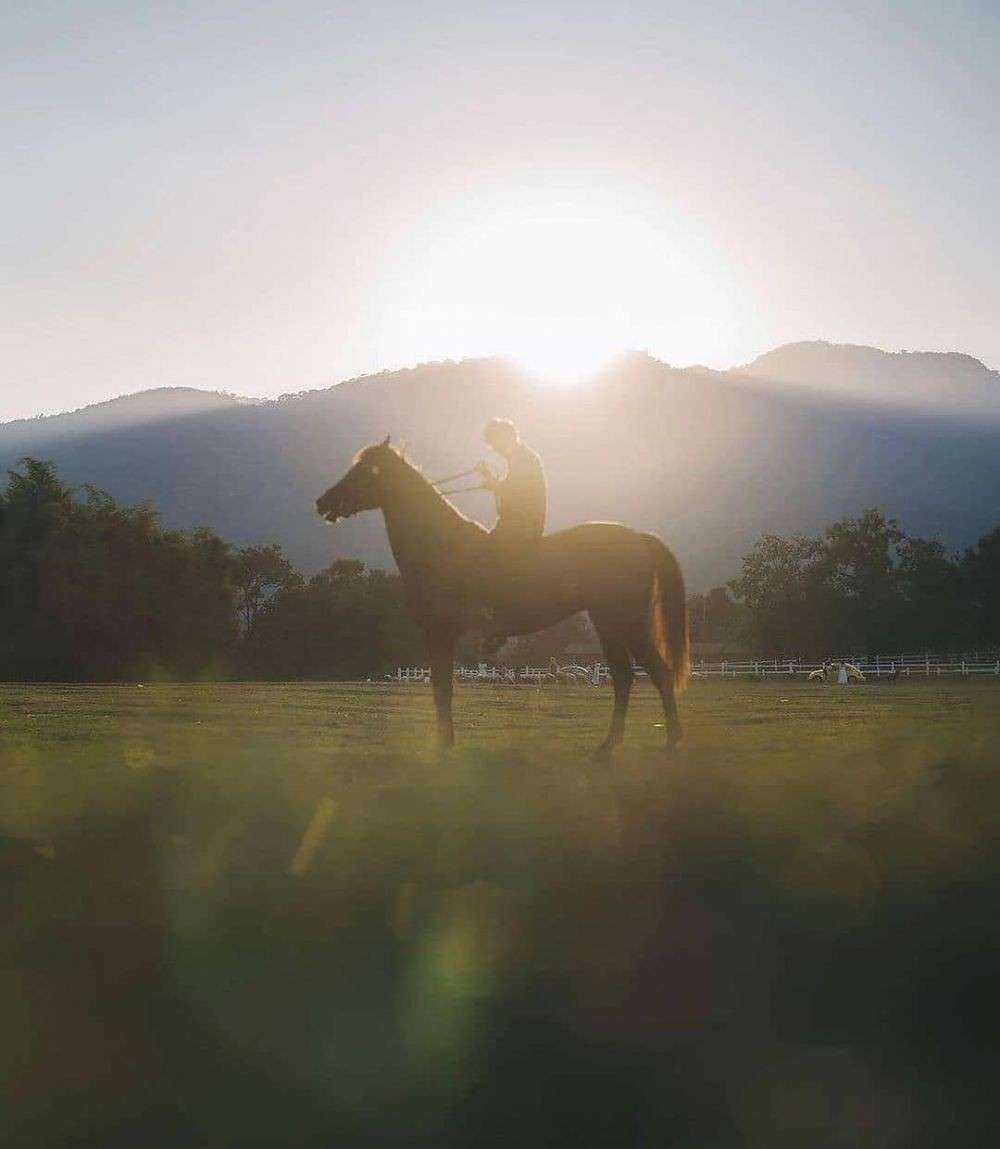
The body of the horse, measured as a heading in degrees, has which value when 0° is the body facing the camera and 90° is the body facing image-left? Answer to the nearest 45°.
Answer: approximately 90°

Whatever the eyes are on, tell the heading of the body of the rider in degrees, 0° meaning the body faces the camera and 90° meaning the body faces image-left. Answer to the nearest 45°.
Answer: approximately 90°

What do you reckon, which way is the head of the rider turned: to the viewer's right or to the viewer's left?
to the viewer's left
